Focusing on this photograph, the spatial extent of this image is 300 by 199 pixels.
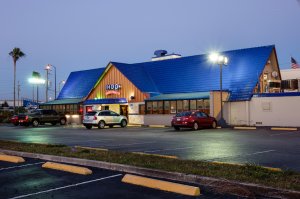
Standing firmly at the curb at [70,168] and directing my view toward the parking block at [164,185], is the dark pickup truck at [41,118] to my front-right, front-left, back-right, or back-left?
back-left

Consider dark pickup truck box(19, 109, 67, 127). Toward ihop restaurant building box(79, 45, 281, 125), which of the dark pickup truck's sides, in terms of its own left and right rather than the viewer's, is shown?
right

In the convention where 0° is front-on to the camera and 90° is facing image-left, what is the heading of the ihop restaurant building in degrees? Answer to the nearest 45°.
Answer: approximately 45°

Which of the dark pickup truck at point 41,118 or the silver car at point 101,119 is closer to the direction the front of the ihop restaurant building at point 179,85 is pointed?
the silver car

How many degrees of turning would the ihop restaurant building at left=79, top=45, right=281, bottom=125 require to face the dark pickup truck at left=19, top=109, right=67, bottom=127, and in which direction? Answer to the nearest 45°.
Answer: approximately 45° to its right

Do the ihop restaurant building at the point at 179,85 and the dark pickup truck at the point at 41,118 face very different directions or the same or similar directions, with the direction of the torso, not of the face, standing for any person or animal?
very different directions
